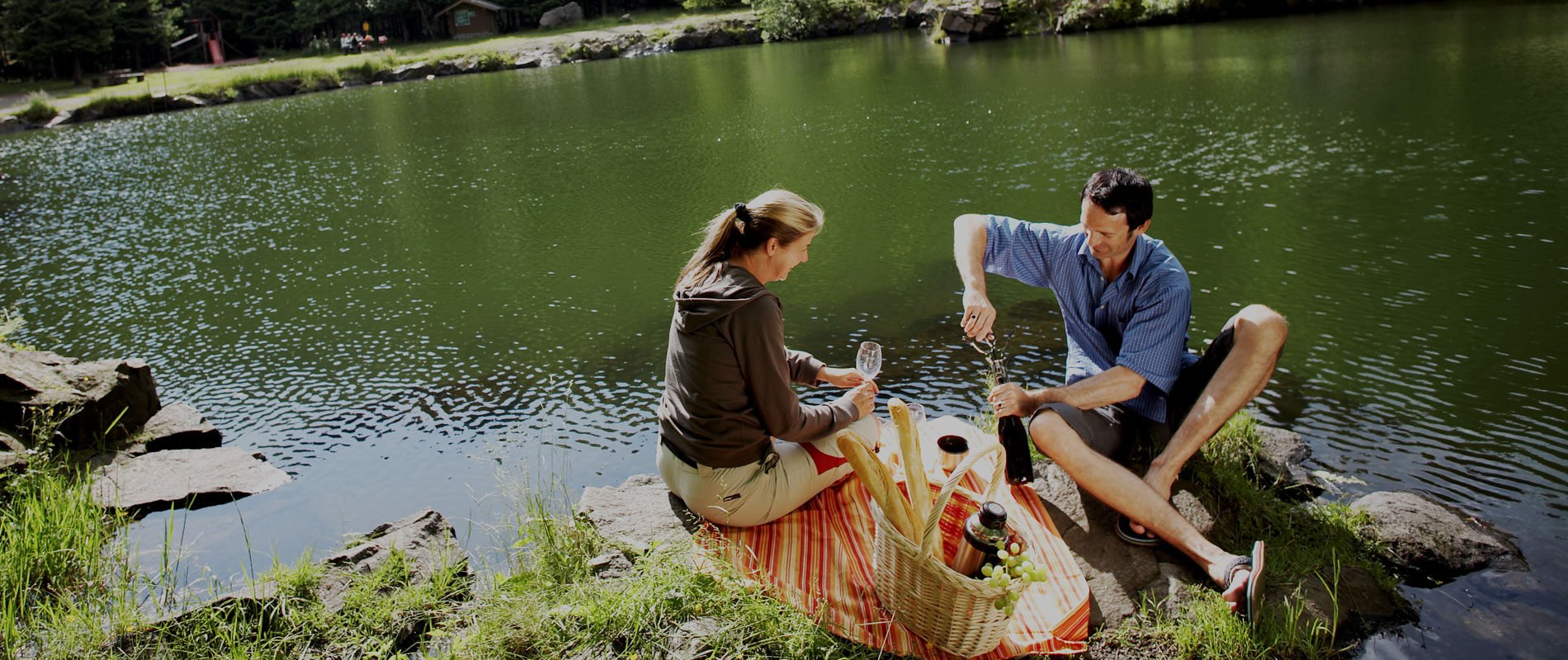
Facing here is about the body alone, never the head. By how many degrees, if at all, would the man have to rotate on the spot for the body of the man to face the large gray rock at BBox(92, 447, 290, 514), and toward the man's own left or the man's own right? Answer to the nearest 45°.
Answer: approximately 45° to the man's own right

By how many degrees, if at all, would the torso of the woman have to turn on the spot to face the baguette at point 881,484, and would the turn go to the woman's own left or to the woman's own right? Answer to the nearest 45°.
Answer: approximately 90° to the woman's own right

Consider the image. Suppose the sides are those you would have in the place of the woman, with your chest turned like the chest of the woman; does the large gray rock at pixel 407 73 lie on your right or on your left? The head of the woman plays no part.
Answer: on your left

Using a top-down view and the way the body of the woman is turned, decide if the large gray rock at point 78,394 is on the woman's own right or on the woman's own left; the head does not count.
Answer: on the woman's own left

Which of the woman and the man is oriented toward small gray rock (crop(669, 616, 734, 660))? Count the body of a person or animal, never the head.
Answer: the man

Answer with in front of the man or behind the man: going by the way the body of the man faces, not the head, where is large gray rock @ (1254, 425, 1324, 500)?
behind

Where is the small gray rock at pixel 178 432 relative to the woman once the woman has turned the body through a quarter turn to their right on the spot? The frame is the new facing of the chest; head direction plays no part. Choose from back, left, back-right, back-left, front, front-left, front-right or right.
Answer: back

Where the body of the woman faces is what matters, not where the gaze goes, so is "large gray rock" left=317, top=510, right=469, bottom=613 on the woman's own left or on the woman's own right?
on the woman's own left

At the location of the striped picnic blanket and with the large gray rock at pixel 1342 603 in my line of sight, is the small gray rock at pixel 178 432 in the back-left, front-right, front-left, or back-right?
back-left

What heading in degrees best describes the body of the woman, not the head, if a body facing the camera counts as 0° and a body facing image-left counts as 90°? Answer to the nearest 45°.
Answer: approximately 225°

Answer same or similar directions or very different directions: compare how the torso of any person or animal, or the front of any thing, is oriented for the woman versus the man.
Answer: very different directions

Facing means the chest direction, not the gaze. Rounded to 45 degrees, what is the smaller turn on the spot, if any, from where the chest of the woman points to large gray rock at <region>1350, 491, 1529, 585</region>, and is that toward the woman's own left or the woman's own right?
approximately 45° to the woman's own right

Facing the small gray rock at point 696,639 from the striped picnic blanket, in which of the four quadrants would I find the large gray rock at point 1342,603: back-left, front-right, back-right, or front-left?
back-left

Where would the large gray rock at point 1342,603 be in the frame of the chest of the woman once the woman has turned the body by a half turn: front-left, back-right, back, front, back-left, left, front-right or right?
back-left

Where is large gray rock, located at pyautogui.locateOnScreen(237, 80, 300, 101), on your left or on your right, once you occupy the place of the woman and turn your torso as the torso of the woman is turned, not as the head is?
on your left

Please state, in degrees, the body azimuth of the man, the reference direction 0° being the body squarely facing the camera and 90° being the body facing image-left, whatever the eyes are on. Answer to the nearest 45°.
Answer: approximately 45°

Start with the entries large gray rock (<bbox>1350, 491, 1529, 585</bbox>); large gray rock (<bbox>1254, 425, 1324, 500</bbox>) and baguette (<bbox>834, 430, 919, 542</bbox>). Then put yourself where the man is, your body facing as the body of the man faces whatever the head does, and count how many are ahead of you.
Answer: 1

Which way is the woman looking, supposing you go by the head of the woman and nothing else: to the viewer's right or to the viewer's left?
to the viewer's right

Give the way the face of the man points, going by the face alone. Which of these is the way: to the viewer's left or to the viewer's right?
to the viewer's left
